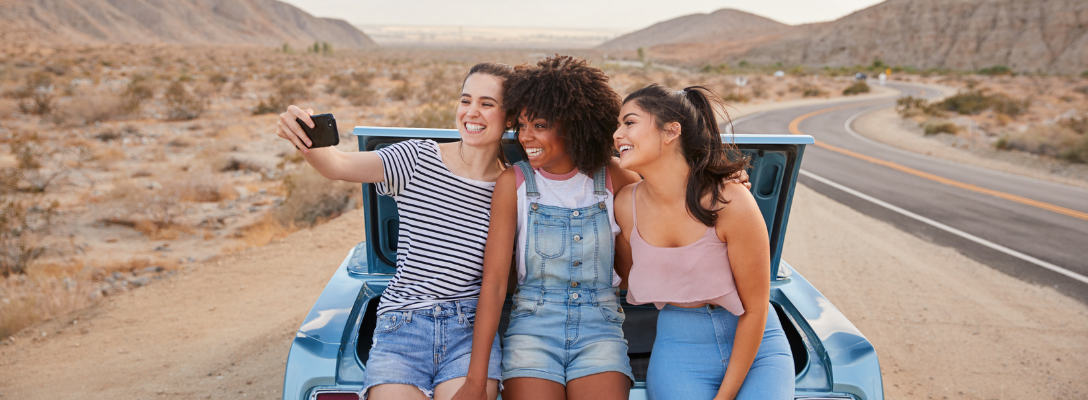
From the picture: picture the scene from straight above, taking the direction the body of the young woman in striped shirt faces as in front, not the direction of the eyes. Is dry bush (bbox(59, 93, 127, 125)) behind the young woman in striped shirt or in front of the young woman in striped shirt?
behind

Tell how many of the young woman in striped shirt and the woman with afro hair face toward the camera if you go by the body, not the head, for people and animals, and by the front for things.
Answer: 2

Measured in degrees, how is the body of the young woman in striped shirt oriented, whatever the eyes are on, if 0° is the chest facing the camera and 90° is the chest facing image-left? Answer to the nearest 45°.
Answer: approximately 0°

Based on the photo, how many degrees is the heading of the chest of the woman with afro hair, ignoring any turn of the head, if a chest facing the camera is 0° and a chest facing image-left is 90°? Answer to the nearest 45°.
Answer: approximately 0°

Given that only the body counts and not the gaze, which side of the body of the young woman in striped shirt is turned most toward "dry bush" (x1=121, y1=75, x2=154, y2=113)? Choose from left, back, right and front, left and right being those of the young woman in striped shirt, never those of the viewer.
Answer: back

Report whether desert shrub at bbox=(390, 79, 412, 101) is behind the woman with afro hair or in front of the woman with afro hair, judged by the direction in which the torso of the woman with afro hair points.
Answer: behind

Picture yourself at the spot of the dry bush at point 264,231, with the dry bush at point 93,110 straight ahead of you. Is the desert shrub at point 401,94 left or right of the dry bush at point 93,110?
right

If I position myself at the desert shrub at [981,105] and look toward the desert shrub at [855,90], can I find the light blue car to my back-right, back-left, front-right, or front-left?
back-left

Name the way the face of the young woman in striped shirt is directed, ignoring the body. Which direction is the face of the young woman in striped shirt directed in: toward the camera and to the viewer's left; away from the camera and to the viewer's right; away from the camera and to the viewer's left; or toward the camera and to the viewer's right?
toward the camera and to the viewer's left

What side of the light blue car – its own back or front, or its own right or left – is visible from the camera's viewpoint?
back

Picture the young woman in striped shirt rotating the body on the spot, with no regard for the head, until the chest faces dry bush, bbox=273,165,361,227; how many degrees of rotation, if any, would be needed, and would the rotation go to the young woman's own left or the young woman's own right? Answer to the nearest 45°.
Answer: approximately 180°

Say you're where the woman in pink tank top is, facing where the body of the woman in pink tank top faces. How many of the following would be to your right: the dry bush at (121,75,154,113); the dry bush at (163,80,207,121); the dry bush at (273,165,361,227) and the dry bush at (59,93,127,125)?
4

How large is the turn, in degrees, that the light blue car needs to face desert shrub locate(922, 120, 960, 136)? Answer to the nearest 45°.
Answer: approximately 45° to its right

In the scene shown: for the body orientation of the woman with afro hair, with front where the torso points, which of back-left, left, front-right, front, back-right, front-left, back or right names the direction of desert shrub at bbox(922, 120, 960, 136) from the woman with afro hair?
back-left
